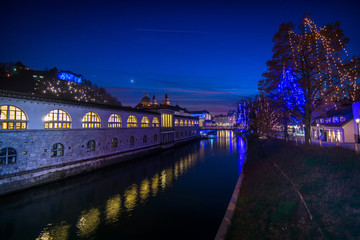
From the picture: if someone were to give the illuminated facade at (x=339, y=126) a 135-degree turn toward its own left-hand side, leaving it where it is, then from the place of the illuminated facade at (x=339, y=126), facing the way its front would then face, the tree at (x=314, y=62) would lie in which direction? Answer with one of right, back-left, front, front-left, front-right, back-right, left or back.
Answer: right

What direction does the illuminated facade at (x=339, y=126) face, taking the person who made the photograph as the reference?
facing the viewer and to the left of the viewer
